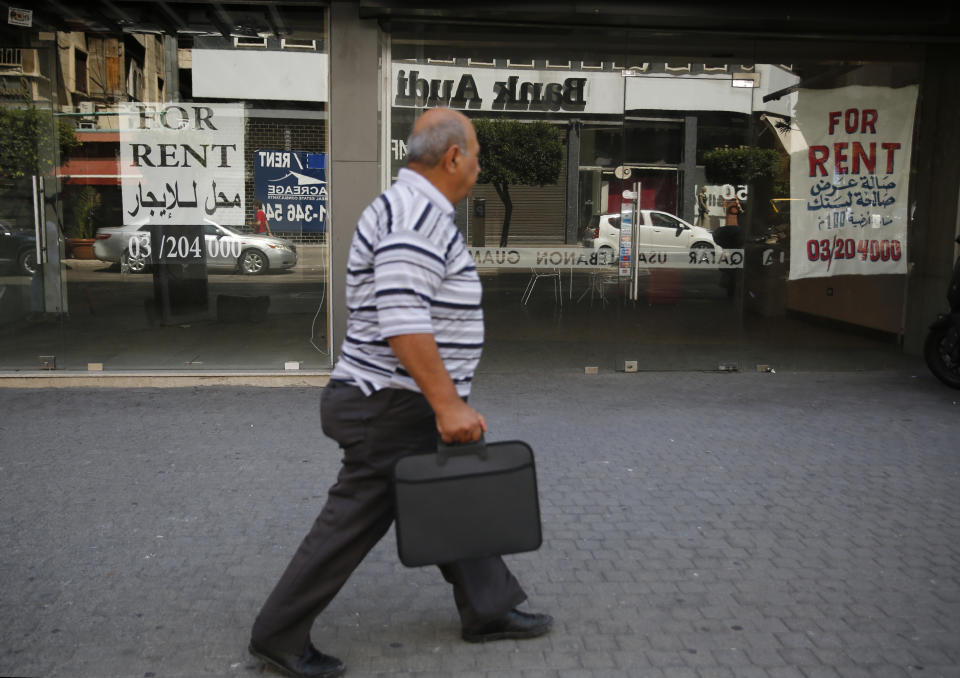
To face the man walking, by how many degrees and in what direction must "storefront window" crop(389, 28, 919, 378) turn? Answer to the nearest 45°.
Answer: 0° — it already faces them

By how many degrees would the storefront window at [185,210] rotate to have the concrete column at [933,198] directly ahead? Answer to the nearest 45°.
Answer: approximately 90° to its left

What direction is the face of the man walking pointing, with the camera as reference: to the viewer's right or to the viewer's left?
to the viewer's right

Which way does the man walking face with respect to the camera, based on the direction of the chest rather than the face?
to the viewer's right
